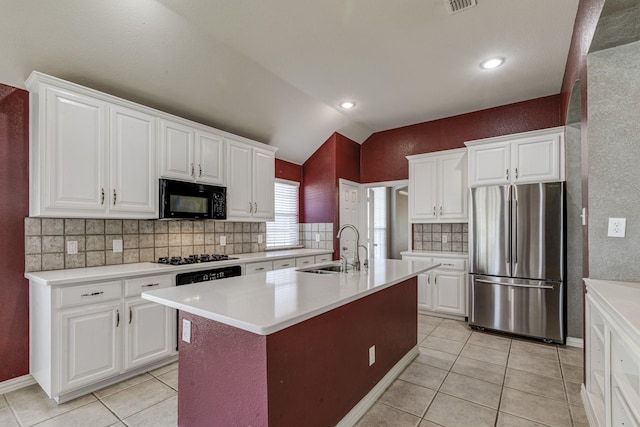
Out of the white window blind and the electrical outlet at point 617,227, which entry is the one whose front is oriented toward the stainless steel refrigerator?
the white window blind

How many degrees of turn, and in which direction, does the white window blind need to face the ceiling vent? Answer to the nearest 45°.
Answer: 0° — it already faces it

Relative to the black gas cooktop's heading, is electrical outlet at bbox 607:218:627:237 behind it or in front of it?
in front

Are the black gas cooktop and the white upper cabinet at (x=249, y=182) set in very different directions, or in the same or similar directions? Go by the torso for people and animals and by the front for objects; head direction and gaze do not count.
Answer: same or similar directions

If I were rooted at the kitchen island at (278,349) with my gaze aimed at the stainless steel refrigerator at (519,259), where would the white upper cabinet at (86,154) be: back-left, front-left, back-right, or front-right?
back-left

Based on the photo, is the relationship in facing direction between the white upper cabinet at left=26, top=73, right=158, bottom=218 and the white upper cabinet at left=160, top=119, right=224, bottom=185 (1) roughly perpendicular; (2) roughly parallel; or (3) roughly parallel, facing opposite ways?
roughly parallel

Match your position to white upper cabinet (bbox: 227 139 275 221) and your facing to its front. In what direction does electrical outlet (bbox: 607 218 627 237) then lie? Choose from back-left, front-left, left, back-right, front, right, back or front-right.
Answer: front

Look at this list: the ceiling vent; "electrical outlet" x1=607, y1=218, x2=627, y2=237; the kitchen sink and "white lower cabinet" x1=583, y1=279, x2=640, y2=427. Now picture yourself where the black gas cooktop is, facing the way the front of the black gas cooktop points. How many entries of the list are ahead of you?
4

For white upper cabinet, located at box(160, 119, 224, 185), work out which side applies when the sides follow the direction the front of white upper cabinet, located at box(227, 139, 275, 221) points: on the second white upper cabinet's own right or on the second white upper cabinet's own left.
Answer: on the second white upper cabinet's own right

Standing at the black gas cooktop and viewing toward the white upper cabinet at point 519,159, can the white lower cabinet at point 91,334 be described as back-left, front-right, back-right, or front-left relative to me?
back-right

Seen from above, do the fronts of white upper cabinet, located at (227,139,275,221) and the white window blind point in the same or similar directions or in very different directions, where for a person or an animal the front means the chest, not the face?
same or similar directions

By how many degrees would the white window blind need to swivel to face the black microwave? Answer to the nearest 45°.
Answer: approximately 90° to its right
